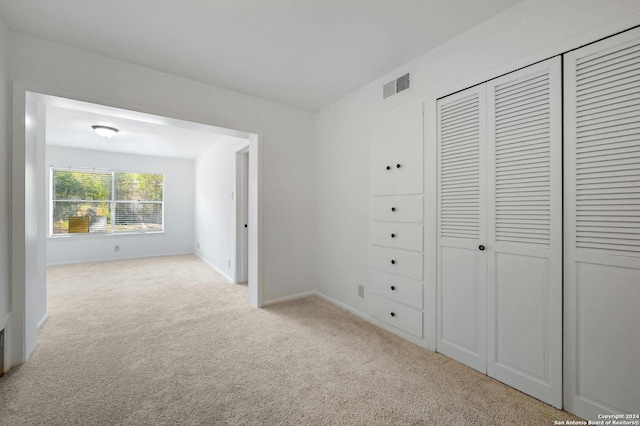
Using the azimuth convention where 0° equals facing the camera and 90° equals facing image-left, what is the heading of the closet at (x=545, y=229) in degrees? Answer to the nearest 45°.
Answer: approximately 45°

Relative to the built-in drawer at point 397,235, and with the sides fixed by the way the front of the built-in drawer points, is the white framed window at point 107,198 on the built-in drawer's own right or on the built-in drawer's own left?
on the built-in drawer's own right

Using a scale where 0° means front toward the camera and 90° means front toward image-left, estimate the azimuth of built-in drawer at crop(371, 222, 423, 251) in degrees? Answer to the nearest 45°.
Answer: approximately 45°

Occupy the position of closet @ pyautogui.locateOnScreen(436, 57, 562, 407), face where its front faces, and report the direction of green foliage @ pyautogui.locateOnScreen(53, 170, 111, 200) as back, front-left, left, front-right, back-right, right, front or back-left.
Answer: front-right

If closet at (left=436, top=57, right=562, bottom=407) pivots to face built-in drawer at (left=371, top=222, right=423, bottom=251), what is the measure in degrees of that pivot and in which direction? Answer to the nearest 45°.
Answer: approximately 45° to its right

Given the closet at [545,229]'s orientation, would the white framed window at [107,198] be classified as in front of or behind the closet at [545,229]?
in front

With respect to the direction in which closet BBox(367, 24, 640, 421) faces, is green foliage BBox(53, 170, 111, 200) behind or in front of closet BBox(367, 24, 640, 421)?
in front

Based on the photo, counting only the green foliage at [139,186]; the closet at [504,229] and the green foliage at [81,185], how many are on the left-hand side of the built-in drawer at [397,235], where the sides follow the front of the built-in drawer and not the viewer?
1

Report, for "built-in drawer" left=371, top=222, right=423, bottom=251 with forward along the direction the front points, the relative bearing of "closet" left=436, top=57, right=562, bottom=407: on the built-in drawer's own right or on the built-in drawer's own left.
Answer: on the built-in drawer's own left

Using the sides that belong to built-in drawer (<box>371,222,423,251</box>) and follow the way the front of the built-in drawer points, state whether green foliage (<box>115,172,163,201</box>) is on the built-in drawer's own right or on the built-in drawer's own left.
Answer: on the built-in drawer's own right

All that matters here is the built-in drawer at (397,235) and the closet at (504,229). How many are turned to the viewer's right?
0
